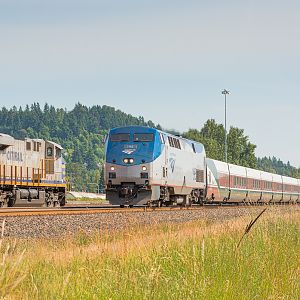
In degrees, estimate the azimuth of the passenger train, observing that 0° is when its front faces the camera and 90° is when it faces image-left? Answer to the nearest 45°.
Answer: approximately 45°
